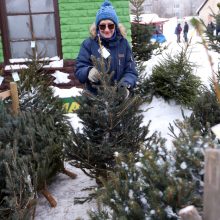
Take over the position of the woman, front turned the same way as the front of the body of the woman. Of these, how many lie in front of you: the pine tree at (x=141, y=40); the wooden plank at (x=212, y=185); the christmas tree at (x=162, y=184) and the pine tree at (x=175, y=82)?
2

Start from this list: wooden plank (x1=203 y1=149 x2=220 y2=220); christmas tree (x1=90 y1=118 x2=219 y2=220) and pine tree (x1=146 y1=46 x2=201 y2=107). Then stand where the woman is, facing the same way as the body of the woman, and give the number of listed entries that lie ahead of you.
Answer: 2

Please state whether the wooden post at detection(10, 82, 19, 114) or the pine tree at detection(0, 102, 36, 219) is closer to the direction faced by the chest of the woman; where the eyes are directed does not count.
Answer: the pine tree

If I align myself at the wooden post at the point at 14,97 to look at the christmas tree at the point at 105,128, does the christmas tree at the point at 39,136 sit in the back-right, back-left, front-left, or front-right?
front-right

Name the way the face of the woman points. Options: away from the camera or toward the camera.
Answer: toward the camera

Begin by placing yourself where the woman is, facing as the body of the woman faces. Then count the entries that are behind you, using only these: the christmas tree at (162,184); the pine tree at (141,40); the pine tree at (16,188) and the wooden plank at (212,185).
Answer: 1

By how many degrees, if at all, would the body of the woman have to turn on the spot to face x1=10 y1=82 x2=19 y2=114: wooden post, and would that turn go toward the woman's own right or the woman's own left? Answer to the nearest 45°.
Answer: approximately 90° to the woman's own right

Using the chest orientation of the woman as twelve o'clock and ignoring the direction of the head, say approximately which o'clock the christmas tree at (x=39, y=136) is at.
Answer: The christmas tree is roughly at 2 o'clock from the woman.

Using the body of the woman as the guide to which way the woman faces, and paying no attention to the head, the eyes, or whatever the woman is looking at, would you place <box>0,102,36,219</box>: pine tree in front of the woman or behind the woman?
in front

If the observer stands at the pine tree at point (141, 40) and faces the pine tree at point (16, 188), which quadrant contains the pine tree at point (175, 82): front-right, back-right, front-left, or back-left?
front-left

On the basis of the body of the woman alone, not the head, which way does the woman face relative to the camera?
toward the camera

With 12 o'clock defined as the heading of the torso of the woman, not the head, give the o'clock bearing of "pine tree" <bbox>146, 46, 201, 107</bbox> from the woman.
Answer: The pine tree is roughly at 7 o'clock from the woman.

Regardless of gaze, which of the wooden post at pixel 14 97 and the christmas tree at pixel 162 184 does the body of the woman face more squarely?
the christmas tree

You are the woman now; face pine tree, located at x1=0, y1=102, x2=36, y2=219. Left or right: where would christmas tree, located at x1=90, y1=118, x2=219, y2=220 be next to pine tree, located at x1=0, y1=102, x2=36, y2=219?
left

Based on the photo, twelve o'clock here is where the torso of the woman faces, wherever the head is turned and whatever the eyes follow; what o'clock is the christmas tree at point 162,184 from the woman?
The christmas tree is roughly at 12 o'clock from the woman.
